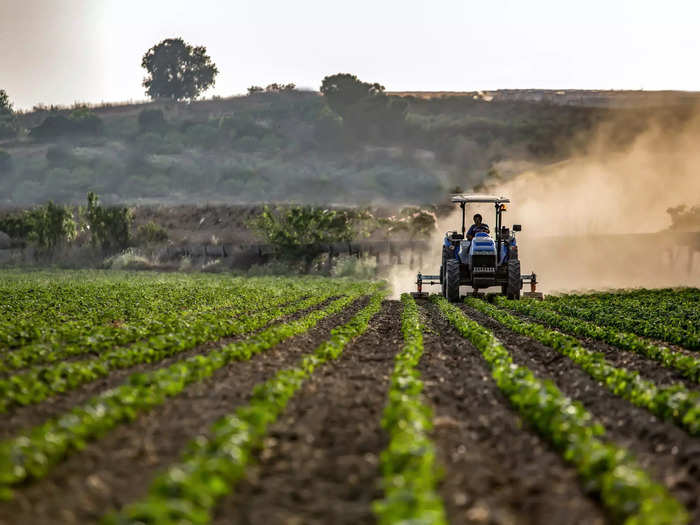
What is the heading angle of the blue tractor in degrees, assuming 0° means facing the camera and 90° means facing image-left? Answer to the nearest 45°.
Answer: approximately 0°
